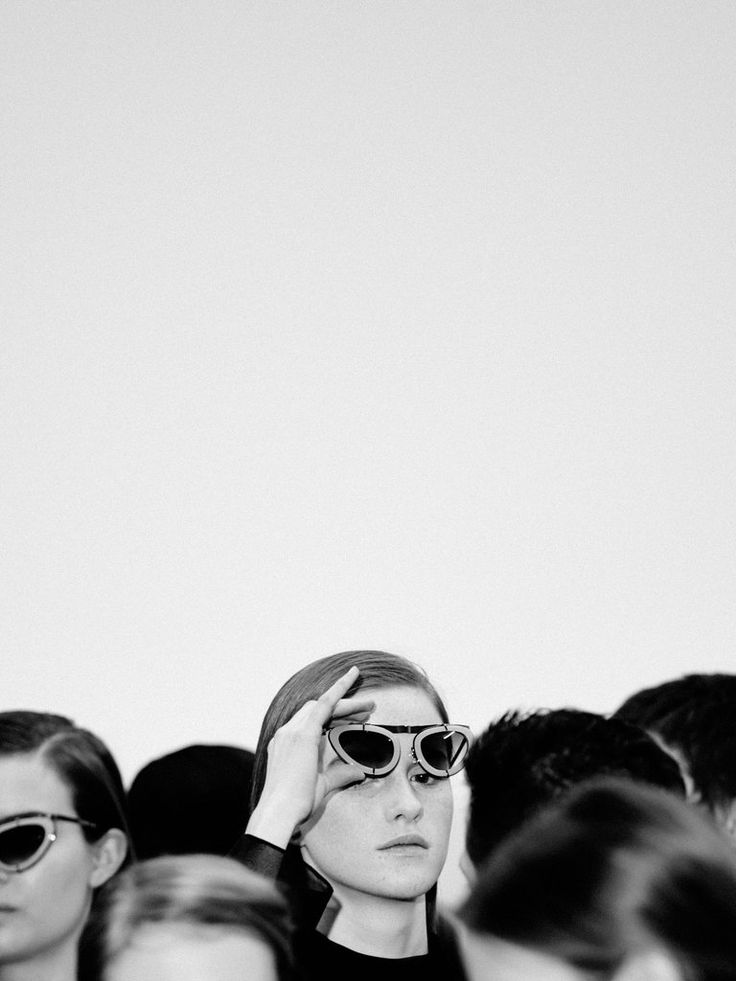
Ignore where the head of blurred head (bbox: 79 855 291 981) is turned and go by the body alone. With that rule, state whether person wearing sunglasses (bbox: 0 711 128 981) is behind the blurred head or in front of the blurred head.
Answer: behind

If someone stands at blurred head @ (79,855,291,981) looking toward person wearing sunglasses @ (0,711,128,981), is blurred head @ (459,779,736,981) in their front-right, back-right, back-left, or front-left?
back-right

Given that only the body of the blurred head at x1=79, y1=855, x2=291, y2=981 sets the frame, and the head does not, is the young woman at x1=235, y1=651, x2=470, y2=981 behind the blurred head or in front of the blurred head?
behind

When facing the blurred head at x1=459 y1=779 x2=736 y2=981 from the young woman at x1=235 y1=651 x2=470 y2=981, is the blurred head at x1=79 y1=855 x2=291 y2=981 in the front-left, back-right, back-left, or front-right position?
front-right

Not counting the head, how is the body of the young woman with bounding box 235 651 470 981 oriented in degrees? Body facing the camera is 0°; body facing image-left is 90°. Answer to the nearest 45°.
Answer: approximately 315°

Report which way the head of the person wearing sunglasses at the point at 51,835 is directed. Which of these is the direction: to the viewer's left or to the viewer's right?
to the viewer's left

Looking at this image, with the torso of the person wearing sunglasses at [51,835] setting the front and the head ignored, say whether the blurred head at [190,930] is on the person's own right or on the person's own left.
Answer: on the person's own left
